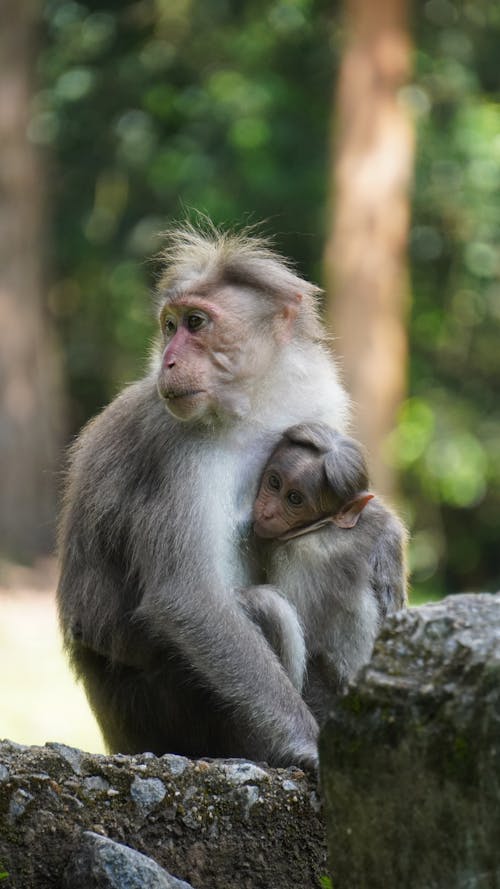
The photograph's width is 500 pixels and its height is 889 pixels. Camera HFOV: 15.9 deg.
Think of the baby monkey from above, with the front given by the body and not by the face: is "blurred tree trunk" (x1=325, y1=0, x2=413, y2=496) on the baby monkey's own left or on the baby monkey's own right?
on the baby monkey's own right
